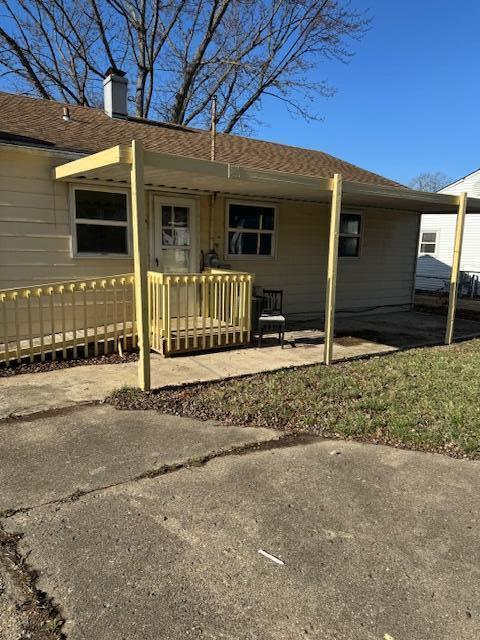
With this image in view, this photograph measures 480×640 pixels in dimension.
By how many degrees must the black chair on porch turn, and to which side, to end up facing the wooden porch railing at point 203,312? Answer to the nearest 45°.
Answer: approximately 45° to its right

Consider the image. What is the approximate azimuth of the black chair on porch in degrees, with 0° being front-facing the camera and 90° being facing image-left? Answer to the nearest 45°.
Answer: approximately 0°

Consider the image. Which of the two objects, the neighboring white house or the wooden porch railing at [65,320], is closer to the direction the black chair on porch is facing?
the wooden porch railing

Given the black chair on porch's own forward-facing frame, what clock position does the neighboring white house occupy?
The neighboring white house is roughly at 7 o'clock from the black chair on porch.

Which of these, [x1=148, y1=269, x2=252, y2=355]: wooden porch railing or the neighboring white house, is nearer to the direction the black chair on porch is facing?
the wooden porch railing

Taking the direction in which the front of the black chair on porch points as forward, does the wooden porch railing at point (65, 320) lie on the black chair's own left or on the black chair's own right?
on the black chair's own right
